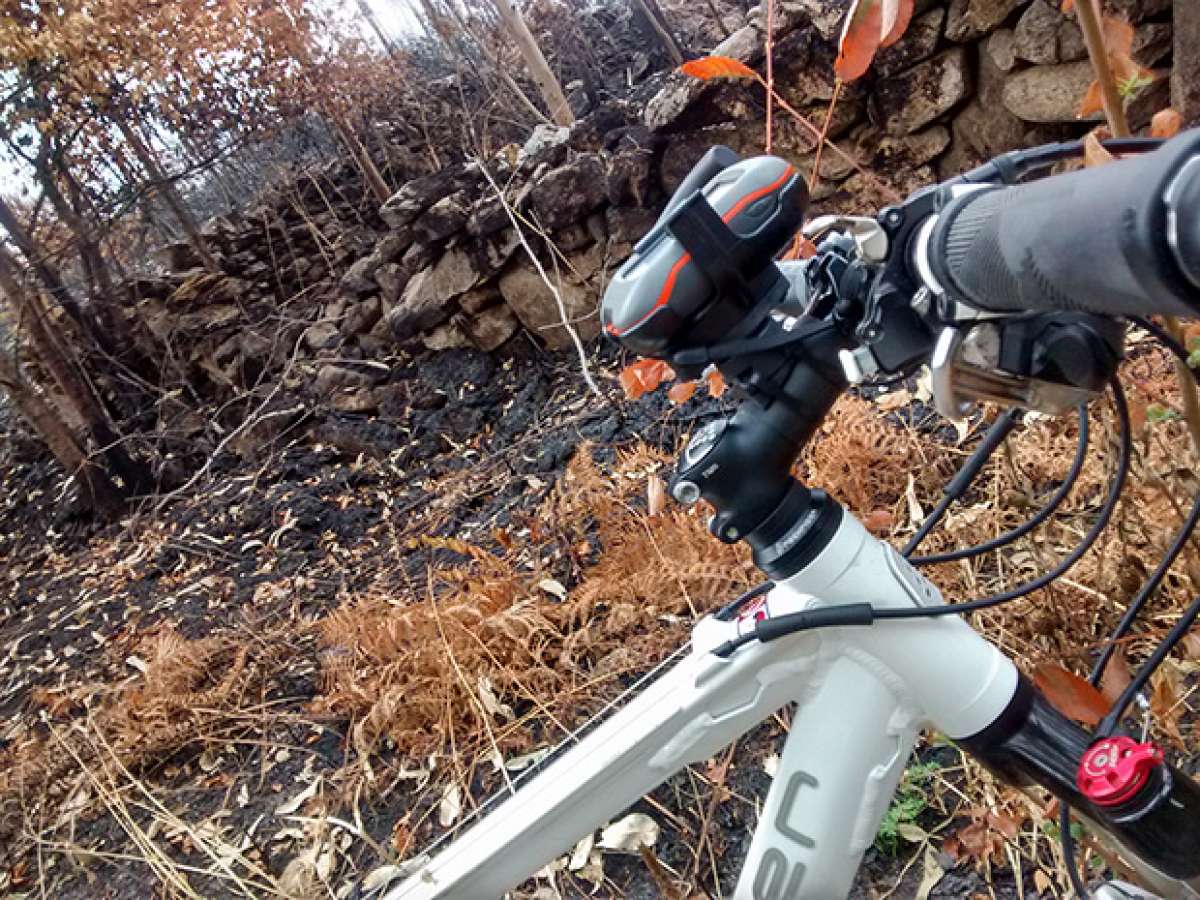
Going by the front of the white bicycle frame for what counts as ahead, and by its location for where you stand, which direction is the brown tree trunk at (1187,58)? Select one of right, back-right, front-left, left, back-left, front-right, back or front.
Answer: front-left

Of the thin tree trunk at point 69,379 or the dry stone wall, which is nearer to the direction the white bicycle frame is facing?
the dry stone wall

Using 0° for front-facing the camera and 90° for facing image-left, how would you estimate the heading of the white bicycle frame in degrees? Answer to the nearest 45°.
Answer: approximately 270°

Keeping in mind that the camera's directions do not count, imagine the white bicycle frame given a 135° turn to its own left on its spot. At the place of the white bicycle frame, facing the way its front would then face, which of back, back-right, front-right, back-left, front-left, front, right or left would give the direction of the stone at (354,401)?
front-right

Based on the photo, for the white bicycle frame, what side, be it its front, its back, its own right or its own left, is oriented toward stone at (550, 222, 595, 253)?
left

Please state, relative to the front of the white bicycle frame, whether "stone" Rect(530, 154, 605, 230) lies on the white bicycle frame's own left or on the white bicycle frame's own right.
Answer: on the white bicycle frame's own left

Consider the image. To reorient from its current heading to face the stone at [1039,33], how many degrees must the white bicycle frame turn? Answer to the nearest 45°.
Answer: approximately 45° to its left

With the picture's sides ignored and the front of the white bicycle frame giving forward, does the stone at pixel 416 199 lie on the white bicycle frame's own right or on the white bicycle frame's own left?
on the white bicycle frame's own left

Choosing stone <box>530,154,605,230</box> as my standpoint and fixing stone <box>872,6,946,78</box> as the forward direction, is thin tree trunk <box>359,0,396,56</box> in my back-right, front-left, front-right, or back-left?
back-left

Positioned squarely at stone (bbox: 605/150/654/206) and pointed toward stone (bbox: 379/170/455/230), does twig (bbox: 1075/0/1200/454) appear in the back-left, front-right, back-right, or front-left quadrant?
back-left
